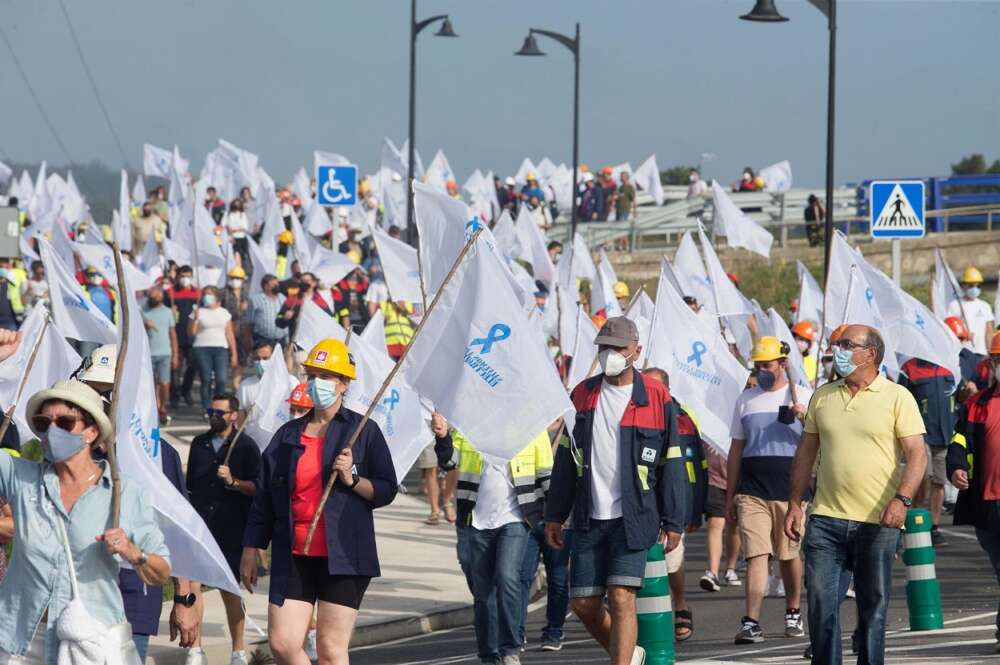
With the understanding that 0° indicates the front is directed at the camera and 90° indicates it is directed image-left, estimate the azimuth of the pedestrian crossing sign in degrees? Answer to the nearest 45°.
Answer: approximately 0°

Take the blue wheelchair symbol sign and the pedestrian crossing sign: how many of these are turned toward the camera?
2

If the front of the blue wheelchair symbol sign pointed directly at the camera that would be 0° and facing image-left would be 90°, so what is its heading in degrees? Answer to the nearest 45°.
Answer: approximately 0°

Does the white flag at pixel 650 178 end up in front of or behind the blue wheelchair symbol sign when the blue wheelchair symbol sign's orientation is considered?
behind

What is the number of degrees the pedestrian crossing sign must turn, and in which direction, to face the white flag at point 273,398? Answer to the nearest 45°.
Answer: approximately 45° to its right

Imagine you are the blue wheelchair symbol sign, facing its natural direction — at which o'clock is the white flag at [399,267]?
The white flag is roughly at 12 o'clock from the blue wheelchair symbol sign.

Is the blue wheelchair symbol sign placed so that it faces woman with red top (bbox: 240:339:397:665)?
yes

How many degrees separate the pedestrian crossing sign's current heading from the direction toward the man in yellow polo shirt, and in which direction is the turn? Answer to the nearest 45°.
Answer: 0° — it already faces them

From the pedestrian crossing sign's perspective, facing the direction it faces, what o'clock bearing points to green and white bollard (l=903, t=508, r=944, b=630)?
The green and white bollard is roughly at 12 o'clock from the pedestrian crossing sign.
